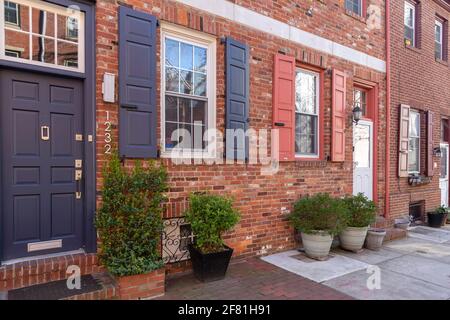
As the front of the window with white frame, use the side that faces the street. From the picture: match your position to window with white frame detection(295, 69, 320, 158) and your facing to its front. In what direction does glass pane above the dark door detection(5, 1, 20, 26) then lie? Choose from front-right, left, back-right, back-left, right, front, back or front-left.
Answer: right

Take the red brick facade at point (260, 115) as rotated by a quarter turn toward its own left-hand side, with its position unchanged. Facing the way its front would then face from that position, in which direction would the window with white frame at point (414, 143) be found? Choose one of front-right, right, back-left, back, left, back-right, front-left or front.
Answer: front

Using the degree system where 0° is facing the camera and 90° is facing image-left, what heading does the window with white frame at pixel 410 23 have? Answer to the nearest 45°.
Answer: approximately 315°

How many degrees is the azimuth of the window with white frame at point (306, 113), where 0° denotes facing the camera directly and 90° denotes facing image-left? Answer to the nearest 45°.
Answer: approximately 315°

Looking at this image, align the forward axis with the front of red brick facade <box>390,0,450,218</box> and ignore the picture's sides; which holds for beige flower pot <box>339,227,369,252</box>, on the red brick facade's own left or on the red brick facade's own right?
on the red brick facade's own right

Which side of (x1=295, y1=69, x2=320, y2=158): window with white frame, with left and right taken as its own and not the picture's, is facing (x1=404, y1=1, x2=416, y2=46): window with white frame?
left

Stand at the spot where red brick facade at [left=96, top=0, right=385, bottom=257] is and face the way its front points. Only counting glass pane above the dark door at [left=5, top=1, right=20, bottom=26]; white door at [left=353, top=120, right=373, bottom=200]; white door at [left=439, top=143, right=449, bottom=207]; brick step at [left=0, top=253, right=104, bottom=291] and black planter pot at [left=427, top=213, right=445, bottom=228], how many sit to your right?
2

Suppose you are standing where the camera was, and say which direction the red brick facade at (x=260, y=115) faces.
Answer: facing the viewer and to the right of the viewer

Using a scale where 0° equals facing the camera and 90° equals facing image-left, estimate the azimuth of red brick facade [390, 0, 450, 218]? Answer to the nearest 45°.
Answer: approximately 315°

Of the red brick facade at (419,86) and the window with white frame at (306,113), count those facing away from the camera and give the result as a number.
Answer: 0

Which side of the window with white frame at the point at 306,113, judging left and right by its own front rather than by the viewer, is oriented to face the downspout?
left
